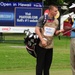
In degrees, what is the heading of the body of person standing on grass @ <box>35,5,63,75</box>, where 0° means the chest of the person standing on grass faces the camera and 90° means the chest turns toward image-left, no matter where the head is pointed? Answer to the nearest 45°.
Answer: approximately 315°

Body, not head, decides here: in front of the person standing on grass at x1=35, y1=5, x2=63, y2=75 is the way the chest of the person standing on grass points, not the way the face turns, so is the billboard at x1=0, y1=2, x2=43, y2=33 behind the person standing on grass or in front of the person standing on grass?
behind
